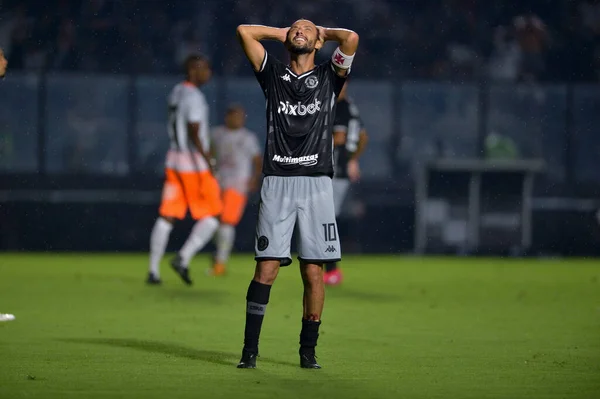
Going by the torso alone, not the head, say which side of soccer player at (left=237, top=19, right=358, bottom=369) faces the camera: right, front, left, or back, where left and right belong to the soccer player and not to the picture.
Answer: front

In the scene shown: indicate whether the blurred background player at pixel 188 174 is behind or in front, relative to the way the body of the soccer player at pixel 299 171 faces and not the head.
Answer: behind

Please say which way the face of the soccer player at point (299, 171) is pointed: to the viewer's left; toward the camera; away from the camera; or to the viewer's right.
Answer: toward the camera

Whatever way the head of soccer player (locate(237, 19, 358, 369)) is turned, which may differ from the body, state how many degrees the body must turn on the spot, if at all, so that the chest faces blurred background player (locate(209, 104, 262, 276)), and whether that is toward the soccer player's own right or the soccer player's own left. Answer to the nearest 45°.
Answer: approximately 180°

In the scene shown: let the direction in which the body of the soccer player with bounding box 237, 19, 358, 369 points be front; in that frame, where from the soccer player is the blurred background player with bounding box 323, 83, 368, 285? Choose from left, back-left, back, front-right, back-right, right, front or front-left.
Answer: back
